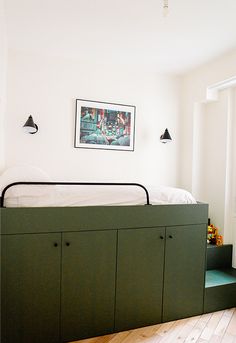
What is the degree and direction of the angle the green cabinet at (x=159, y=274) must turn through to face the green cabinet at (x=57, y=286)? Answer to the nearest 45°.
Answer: approximately 90° to its right

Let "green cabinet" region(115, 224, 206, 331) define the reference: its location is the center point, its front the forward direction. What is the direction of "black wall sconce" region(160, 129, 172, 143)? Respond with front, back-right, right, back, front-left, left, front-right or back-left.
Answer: back-left

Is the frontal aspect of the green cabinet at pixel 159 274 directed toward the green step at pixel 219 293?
no

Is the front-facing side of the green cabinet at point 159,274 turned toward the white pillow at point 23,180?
no

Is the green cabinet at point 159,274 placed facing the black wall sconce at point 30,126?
no

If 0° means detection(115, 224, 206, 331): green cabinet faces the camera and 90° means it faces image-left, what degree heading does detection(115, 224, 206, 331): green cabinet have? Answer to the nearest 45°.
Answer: approximately 315°
